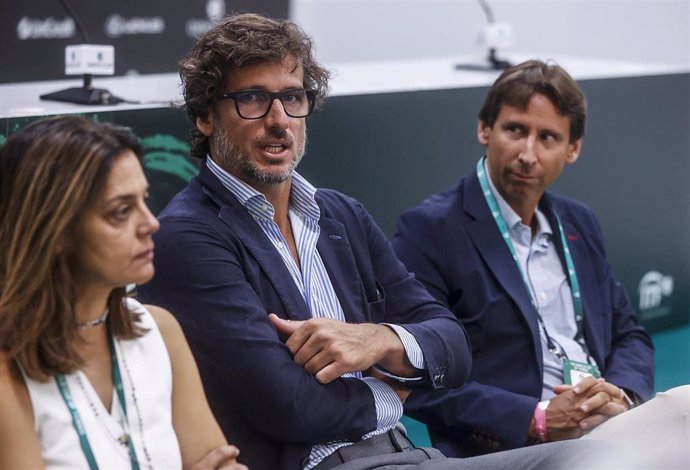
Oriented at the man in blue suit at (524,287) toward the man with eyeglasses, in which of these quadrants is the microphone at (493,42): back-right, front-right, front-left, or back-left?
back-right

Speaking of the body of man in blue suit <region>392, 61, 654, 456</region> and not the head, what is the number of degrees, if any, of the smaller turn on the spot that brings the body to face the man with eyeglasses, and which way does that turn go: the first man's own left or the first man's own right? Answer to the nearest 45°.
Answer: approximately 90° to the first man's own right

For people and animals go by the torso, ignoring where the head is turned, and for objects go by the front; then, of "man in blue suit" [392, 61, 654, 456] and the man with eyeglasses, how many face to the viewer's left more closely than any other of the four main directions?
0

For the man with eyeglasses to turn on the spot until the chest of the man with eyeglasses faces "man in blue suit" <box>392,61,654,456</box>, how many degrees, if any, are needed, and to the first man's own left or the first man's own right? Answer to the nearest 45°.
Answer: approximately 90° to the first man's own left
